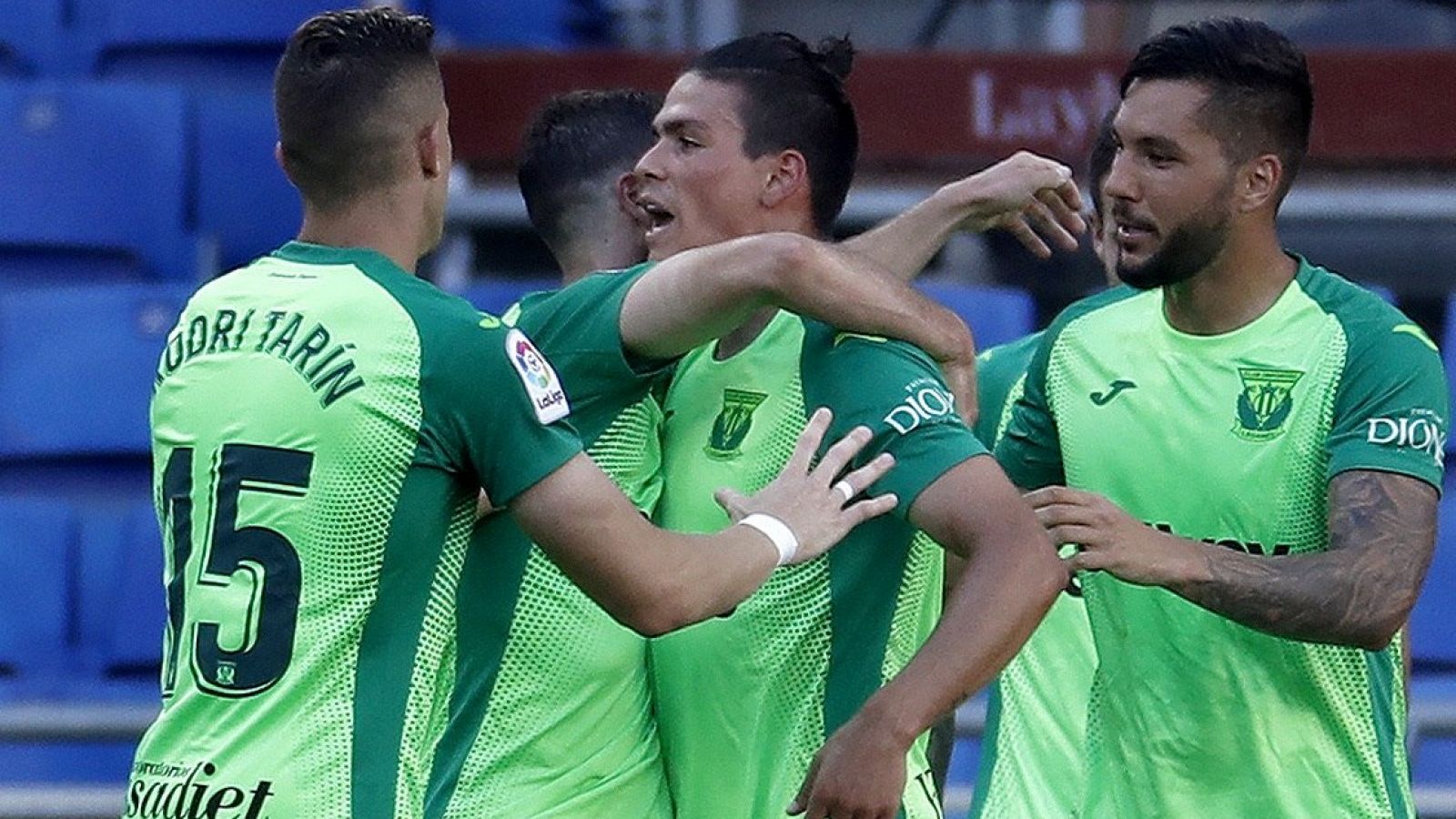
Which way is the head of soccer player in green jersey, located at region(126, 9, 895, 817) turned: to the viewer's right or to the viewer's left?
to the viewer's right

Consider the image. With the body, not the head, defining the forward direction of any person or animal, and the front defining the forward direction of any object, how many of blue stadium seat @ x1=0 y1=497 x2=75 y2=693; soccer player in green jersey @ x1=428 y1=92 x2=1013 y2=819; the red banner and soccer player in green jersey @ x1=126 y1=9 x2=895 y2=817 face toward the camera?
2

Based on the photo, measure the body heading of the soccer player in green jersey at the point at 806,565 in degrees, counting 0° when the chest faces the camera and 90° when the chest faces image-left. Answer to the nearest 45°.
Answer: approximately 45°

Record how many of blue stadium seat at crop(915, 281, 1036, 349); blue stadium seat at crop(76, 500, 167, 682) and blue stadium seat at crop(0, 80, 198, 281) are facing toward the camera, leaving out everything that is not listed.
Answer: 3

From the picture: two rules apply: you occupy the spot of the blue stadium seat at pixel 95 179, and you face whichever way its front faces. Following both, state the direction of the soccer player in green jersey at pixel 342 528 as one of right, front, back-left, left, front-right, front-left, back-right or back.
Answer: front

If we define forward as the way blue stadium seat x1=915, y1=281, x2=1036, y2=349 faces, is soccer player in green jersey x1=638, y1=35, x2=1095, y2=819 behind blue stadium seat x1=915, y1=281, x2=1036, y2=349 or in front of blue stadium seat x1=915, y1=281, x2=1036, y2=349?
in front

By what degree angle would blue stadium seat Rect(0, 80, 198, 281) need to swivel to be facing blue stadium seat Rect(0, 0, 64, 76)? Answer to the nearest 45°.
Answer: approximately 180°

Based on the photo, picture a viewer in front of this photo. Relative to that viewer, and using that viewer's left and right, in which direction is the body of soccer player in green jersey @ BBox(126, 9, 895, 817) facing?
facing away from the viewer and to the right of the viewer

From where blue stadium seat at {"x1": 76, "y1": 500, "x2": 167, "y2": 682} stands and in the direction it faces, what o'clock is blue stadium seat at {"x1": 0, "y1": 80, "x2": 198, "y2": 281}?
blue stadium seat at {"x1": 0, "y1": 80, "x2": 198, "y2": 281} is roughly at 6 o'clock from blue stadium seat at {"x1": 76, "y1": 500, "x2": 167, "y2": 682}.

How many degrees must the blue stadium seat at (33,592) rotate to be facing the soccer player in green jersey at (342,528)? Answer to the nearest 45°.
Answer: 0° — it already faces them

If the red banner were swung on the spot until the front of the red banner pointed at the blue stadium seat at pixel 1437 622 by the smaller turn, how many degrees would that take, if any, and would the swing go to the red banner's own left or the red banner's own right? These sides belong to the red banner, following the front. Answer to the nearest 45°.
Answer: approximately 45° to the red banner's own left

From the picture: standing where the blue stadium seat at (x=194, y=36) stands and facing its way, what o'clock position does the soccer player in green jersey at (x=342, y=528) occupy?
The soccer player in green jersey is roughly at 12 o'clock from the blue stadium seat.

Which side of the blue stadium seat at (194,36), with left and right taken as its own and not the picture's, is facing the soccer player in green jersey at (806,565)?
front
